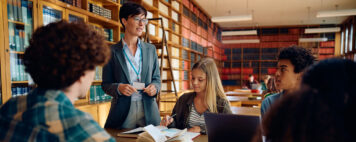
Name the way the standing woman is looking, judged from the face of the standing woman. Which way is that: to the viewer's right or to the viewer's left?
to the viewer's right

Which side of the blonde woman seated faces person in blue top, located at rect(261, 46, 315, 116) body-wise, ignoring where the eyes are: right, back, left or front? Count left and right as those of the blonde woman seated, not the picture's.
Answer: left

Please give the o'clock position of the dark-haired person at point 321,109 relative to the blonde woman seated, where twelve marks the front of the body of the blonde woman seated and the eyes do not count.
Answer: The dark-haired person is roughly at 10 o'clock from the blonde woman seated.

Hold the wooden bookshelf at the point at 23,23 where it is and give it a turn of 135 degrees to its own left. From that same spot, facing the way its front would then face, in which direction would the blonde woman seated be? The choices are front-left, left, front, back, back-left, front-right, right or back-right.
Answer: back-right

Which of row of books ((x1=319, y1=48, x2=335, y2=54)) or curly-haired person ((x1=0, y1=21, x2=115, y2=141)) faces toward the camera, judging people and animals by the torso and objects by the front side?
the row of books

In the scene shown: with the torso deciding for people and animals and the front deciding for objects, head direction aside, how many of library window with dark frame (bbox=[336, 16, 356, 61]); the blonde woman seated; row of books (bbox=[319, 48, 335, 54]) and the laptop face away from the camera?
1

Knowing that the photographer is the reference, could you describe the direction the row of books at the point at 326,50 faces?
facing the viewer

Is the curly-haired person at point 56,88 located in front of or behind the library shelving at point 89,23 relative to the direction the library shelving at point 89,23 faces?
in front

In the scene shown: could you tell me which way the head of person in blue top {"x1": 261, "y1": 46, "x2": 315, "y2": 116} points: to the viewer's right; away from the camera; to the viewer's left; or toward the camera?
to the viewer's left

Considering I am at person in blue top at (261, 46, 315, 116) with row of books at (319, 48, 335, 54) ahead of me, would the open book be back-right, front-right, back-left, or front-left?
back-left

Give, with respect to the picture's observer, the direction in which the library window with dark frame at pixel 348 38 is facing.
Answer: facing the viewer and to the left of the viewer

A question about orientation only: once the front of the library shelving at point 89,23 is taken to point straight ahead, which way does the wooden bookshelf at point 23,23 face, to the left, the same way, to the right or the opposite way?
the same way

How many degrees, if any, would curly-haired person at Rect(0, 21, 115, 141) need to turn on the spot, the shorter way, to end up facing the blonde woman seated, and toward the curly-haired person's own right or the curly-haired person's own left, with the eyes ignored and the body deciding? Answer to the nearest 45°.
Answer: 0° — they already face them

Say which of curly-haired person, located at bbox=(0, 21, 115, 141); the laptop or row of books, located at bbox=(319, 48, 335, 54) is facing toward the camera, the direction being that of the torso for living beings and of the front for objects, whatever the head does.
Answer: the row of books

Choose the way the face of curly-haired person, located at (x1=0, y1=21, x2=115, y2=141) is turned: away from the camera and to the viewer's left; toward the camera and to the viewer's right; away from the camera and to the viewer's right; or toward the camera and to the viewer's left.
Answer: away from the camera and to the viewer's right

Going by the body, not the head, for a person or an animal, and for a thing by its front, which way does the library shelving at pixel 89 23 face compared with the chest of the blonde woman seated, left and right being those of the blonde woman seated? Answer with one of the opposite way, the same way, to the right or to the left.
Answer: to the left

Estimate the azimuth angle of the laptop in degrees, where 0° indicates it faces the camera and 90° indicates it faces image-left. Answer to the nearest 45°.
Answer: approximately 180°

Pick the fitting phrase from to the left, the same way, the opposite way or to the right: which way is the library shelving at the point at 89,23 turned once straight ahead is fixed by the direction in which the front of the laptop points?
to the right

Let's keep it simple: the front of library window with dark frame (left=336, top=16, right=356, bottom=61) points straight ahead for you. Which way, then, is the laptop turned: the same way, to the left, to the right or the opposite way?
to the right
